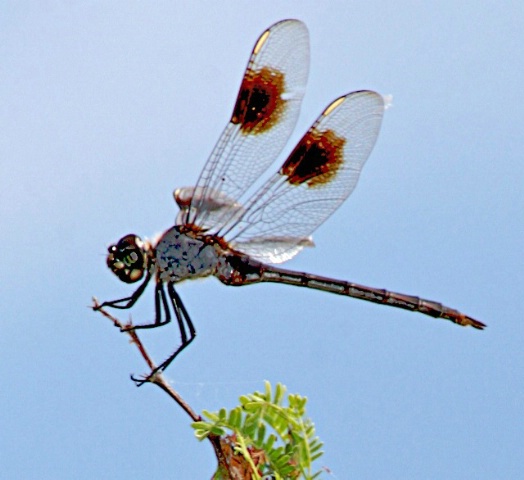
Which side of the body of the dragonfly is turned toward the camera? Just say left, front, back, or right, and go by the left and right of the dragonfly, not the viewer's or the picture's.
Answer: left
